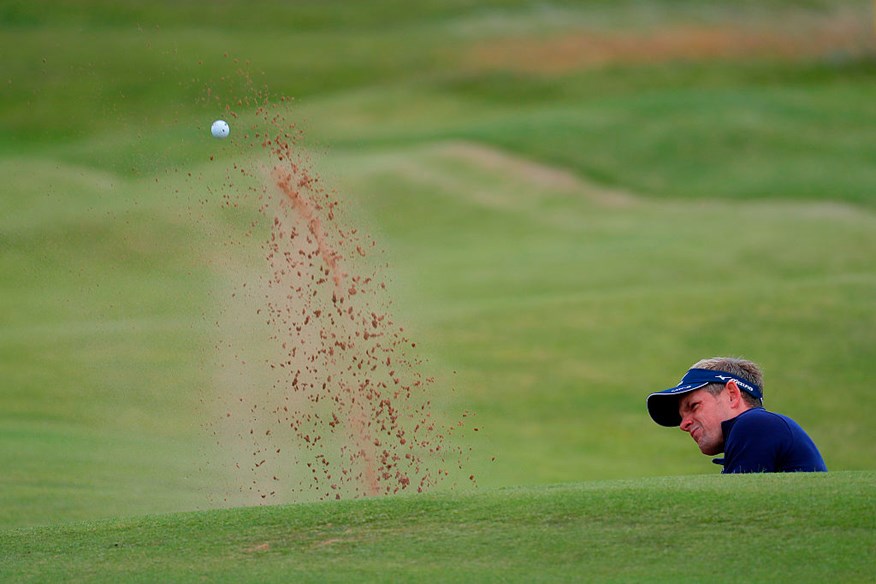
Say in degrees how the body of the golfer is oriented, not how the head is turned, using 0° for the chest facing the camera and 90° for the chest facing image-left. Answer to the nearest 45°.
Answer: approximately 90°

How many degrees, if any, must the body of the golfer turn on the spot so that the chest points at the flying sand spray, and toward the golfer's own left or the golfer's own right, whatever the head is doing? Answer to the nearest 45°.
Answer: approximately 45° to the golfer's own right
